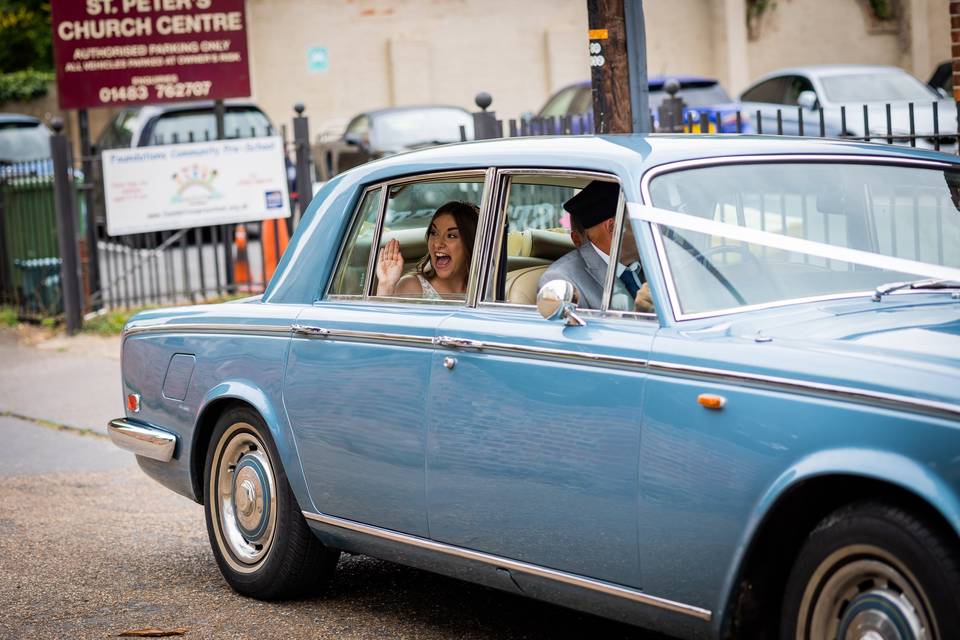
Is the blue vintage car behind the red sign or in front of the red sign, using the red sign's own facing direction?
in front

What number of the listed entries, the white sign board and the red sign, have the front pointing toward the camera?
2

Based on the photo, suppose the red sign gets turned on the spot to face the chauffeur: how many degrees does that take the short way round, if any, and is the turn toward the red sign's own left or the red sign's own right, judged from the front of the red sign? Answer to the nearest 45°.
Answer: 0° — it already faces them

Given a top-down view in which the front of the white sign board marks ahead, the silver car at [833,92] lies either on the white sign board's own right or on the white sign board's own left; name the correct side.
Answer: on the white sign board's own left

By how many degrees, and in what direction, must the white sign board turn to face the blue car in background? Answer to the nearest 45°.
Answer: approximately 135° to its left
